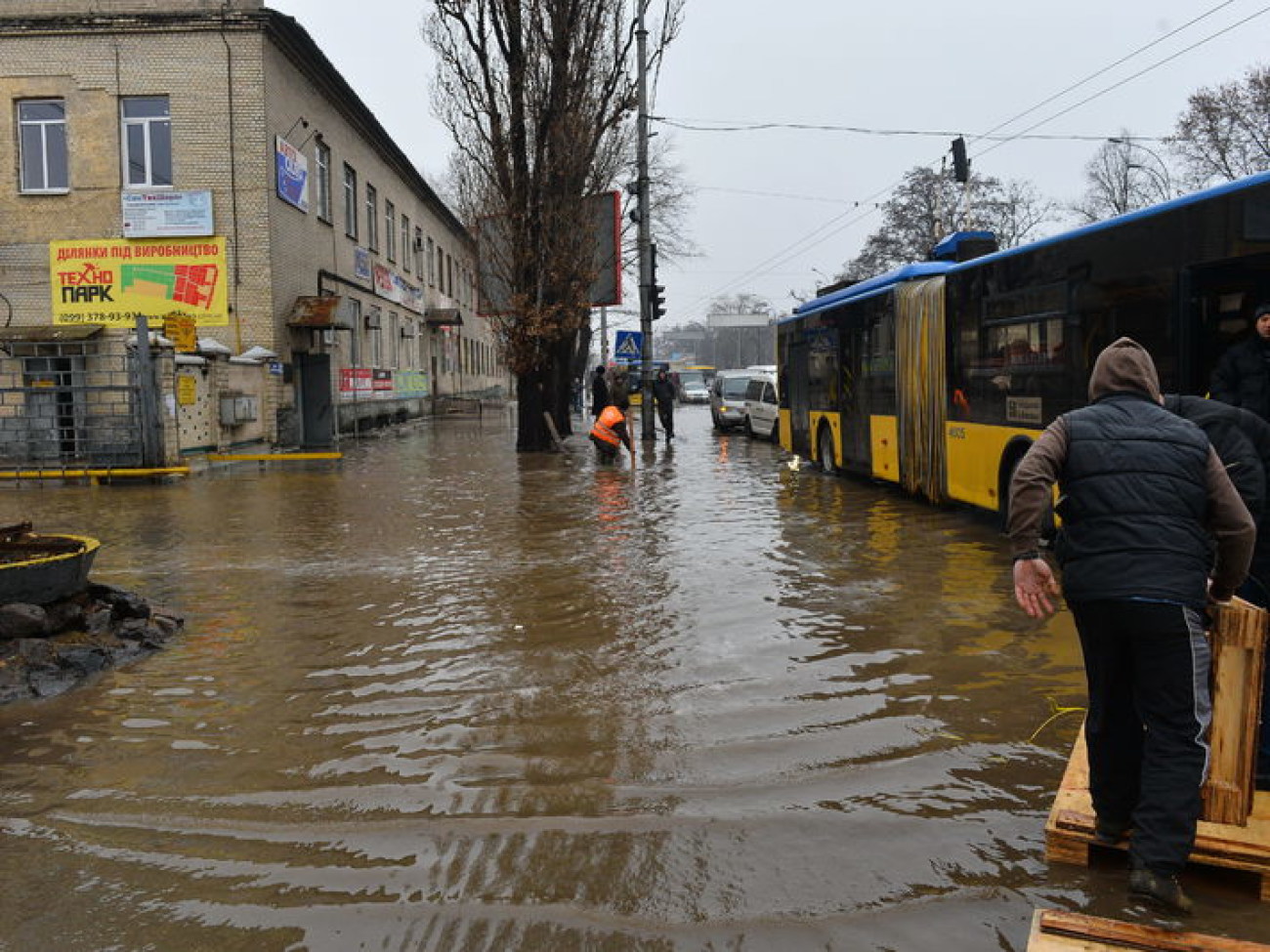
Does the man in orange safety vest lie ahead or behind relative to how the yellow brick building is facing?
ahead

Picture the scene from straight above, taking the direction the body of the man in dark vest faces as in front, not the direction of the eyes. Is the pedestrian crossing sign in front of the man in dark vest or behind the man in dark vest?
in front

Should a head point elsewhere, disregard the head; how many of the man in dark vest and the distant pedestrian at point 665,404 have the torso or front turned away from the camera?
1

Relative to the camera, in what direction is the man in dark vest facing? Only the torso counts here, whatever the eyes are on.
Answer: away from the camera

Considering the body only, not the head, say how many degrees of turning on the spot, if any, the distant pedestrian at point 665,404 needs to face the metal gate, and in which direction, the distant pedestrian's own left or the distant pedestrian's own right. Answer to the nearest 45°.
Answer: approximately 45° to the distant pedestrian's own right

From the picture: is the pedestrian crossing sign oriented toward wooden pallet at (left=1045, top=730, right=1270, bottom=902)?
yes

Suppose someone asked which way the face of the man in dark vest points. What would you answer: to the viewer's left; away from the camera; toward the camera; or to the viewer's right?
away from the camera

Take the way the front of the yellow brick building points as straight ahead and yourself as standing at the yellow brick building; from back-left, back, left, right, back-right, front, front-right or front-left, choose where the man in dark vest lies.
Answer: front-right

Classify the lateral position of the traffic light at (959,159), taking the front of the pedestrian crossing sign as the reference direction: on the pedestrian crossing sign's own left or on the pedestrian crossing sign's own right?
on the pedestrian crossing sign's own left
